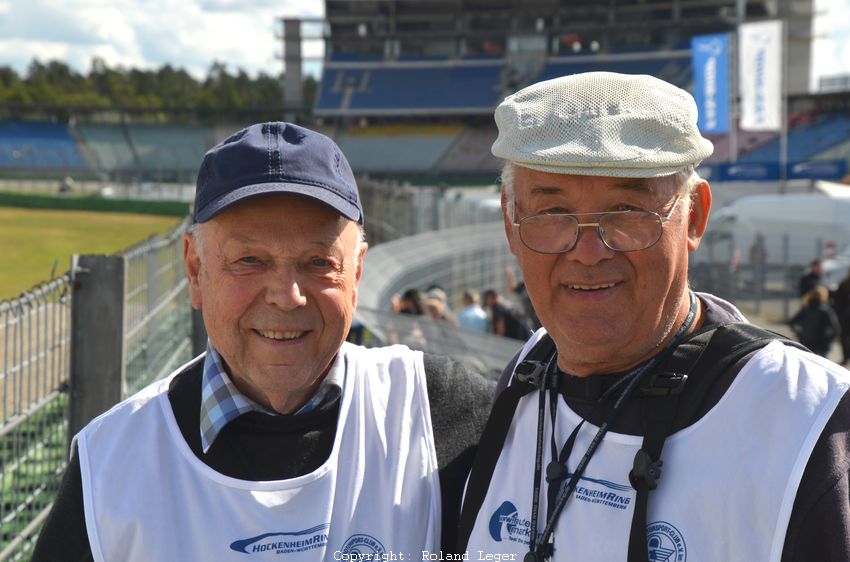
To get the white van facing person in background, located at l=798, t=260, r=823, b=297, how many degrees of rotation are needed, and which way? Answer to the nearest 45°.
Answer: approximately 90° to its left

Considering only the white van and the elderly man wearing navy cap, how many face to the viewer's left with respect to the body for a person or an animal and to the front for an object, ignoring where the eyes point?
1

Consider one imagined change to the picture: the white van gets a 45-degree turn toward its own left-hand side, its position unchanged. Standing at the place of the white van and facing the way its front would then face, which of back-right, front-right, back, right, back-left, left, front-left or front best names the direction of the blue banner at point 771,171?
back-right

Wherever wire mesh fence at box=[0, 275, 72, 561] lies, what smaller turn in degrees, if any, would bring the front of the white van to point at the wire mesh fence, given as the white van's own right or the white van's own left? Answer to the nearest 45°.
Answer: approximately 90° to the white van's own left

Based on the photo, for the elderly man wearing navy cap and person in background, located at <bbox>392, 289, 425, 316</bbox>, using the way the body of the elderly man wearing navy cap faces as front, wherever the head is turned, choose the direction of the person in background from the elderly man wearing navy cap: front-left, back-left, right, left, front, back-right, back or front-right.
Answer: back

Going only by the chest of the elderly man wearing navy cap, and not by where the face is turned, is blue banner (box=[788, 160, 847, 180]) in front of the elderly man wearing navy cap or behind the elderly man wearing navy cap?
behind

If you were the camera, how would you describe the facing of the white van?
facing to the left of the viewer
